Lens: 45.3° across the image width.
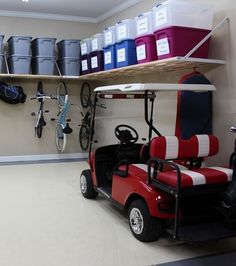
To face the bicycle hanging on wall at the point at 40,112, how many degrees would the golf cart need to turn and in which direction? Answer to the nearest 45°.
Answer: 0° — it already faces it

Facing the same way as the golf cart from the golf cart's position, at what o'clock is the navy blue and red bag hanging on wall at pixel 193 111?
The navy blue and red bag hanging on wall is roughly at 2 o'clock from the golf cart.

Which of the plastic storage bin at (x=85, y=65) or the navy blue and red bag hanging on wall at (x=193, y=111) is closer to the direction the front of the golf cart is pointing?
the plastic storage bin

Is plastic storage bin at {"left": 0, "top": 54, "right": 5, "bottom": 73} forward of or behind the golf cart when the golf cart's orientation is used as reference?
forward

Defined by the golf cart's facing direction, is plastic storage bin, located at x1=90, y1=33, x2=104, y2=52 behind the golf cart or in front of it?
in front

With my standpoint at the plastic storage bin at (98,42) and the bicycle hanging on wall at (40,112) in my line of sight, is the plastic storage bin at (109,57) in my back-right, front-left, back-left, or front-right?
back-left

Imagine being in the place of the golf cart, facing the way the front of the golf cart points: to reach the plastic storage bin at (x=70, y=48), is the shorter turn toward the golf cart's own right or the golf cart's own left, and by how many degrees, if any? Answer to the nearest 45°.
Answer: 0° — it already faces it

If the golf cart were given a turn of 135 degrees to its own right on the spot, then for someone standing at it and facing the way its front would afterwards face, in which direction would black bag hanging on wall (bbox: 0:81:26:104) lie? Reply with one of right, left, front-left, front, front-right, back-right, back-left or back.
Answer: back-left

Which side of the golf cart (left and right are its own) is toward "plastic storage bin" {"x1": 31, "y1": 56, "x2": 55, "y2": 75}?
front

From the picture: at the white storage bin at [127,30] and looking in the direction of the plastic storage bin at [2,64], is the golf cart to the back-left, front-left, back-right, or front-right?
back-left

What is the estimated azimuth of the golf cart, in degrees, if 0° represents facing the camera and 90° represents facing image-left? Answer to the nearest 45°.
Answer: approximately 135°

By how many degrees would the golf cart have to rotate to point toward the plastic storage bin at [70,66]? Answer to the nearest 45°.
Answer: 0° — it already faces it

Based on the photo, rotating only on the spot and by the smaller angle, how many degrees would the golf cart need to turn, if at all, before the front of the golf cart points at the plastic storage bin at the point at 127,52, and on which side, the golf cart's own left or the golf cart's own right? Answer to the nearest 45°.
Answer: approximately 45° to the golf cart's own right
